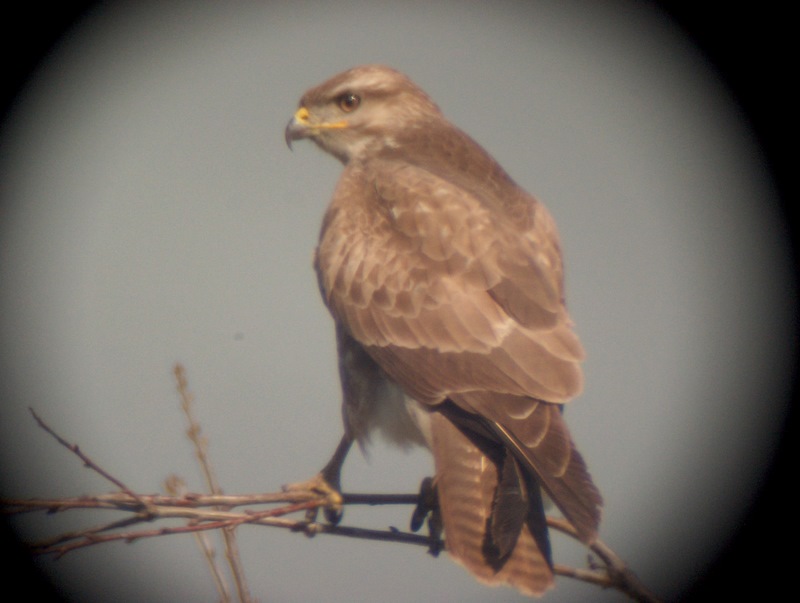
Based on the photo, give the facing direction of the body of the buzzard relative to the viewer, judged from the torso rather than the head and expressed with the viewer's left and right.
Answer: facing away from the viewer and to the left of the viewer
